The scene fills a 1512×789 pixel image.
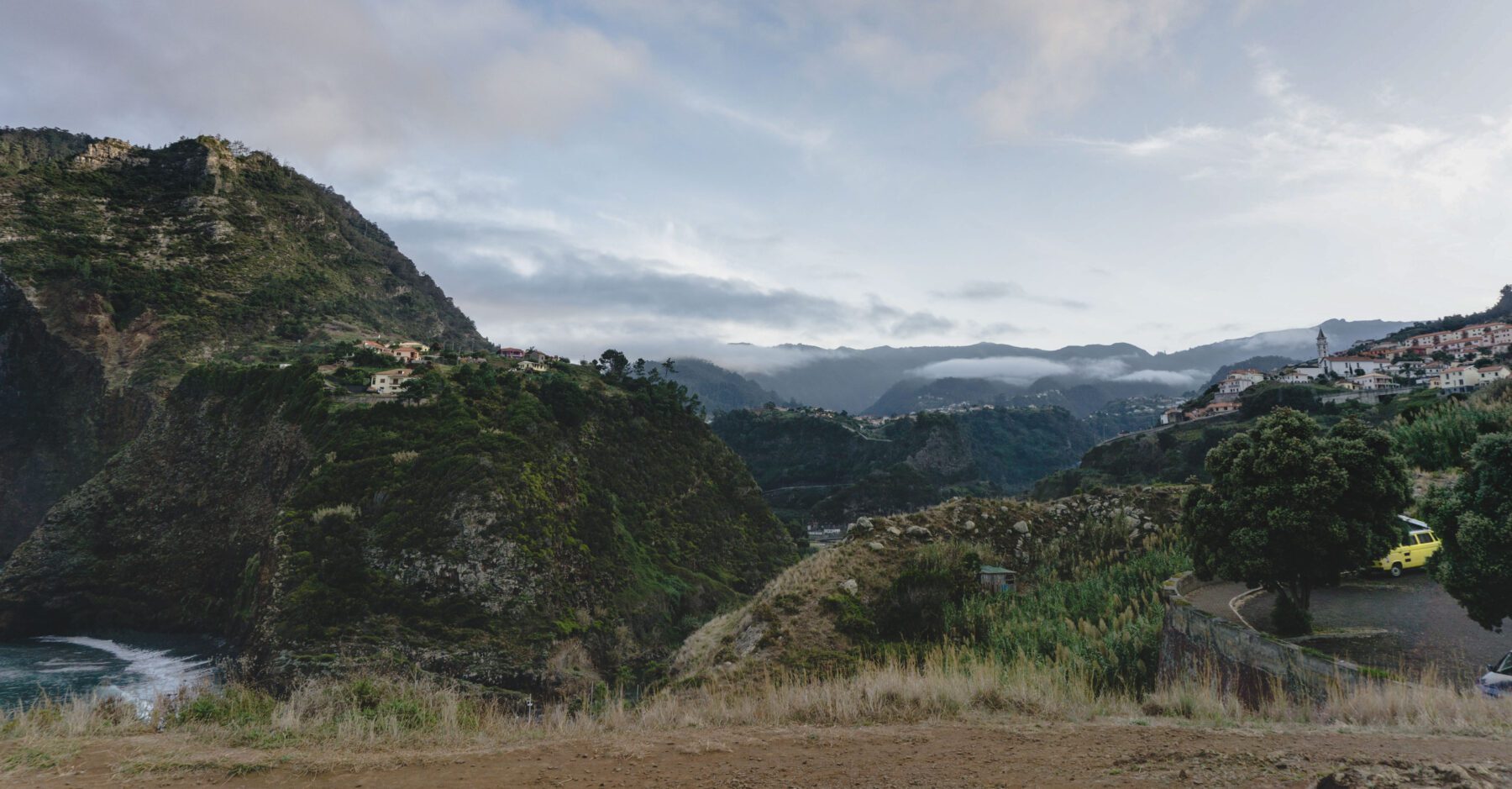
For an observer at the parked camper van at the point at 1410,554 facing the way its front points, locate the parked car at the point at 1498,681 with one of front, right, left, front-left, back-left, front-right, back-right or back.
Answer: front-left

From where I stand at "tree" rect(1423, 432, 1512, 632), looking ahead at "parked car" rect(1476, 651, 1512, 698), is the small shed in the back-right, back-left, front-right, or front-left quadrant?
back-right

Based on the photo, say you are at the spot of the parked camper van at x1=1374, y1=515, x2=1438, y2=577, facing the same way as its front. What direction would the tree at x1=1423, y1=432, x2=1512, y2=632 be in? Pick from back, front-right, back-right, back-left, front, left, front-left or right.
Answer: front-left
